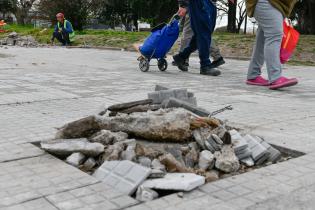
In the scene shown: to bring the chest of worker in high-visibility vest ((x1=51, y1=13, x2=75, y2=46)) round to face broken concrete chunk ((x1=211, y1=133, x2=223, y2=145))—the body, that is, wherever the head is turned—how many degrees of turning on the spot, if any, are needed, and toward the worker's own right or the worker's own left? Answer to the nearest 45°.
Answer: approximately 45° to the worker's own left

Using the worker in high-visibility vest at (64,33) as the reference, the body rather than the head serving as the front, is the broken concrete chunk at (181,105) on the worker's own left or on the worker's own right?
on the worker's own left

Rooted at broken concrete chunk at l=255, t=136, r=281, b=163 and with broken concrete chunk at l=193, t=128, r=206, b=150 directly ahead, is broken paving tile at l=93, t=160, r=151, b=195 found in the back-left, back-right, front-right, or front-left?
front-left

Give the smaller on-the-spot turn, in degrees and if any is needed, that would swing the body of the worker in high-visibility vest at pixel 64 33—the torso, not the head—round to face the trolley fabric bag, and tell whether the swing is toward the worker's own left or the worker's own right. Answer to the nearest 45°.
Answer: approximately 45° to the worker's own left

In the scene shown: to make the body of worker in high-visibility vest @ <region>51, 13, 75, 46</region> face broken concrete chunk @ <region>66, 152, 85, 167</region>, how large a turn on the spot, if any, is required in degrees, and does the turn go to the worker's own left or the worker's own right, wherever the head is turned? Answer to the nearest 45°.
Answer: approximately 45° to the worker's own left

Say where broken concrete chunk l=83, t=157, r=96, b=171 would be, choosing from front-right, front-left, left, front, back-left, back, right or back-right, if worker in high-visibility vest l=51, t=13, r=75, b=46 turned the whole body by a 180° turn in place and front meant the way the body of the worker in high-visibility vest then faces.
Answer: back-right

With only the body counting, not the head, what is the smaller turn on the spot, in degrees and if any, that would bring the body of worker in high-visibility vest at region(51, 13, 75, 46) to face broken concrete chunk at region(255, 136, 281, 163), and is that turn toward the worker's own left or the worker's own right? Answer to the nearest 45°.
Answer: approximately 45° to the worker's own left

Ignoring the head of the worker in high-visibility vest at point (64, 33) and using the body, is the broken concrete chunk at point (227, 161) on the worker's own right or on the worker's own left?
on the worker's own left

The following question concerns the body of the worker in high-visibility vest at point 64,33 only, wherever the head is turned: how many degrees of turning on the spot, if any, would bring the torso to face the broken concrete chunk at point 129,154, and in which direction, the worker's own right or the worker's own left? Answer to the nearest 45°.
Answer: approximately 45° to the worker's own left

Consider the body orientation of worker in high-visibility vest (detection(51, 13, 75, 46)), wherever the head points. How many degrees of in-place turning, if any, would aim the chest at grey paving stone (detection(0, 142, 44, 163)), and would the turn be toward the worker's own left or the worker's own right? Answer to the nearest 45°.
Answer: approximately 45° to the worker's own left

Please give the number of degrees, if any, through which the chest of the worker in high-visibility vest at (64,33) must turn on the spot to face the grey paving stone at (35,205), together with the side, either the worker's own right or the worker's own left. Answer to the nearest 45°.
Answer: approximately 45° to the worker's own left

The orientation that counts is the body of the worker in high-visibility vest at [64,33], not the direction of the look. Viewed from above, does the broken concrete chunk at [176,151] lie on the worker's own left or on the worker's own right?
on the worker's own left

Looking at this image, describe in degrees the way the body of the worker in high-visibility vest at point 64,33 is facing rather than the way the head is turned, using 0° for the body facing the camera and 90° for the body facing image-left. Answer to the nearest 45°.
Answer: approximately 45°

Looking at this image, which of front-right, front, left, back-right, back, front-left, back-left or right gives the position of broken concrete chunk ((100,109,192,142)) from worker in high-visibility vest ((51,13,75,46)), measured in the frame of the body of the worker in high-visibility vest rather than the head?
front-left

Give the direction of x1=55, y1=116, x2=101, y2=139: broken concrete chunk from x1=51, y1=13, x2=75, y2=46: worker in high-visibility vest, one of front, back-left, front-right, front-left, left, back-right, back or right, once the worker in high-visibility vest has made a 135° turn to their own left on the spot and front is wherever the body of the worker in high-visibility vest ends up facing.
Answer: right
